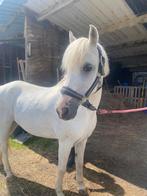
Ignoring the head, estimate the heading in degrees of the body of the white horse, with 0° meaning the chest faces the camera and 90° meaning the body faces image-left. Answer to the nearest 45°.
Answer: approximately 315°
